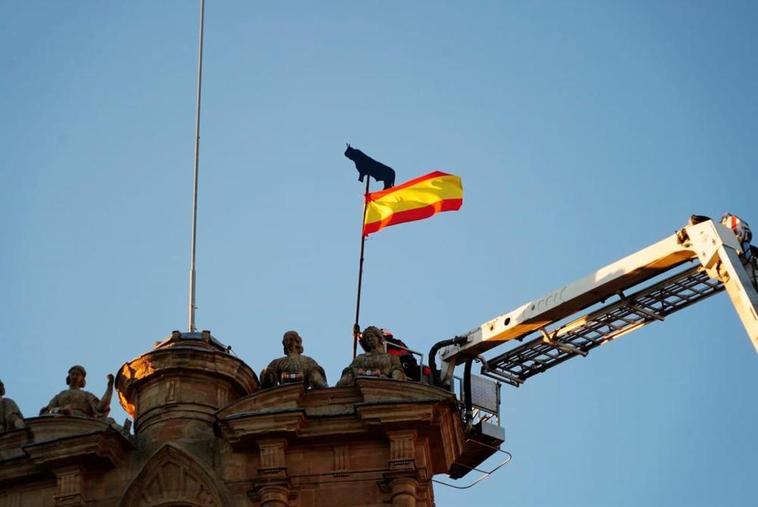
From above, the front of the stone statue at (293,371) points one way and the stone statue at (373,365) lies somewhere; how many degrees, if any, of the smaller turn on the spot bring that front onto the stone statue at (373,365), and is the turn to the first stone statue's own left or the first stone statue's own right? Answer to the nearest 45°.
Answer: approximately 90° to the first stone statue's own left

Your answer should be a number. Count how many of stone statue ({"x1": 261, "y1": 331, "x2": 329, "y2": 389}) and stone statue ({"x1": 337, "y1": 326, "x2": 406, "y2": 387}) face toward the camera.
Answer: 2

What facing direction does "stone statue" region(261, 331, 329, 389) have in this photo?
toward the camera

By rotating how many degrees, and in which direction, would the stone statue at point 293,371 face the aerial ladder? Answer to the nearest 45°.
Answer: approximately 90° to its left

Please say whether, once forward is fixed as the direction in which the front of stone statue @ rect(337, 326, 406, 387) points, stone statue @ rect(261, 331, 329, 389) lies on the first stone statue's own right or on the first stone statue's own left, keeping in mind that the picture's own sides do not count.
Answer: on the first stone statue's own right

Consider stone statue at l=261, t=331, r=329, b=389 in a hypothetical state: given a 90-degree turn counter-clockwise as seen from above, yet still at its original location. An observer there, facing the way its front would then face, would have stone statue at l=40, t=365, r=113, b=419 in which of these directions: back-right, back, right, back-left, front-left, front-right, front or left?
back

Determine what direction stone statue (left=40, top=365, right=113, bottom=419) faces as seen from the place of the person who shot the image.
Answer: facing the viewer

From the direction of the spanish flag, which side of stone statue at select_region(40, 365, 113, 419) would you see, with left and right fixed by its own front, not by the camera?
left

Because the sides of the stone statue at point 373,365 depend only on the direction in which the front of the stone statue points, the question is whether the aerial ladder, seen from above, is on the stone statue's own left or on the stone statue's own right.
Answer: on the stone statue's own left
